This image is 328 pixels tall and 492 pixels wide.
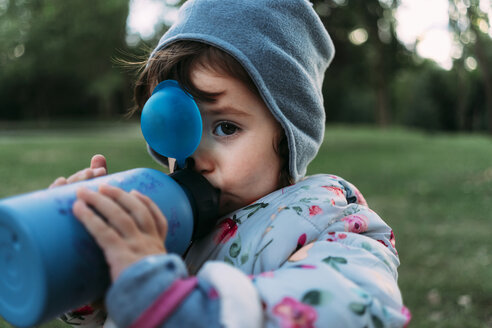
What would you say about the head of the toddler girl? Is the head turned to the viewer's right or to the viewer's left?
to the viewer's left

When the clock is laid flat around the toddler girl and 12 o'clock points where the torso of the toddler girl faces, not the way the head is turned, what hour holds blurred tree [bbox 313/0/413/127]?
The blurred tree is roughly at 5 o'clock from the toddler girl.
